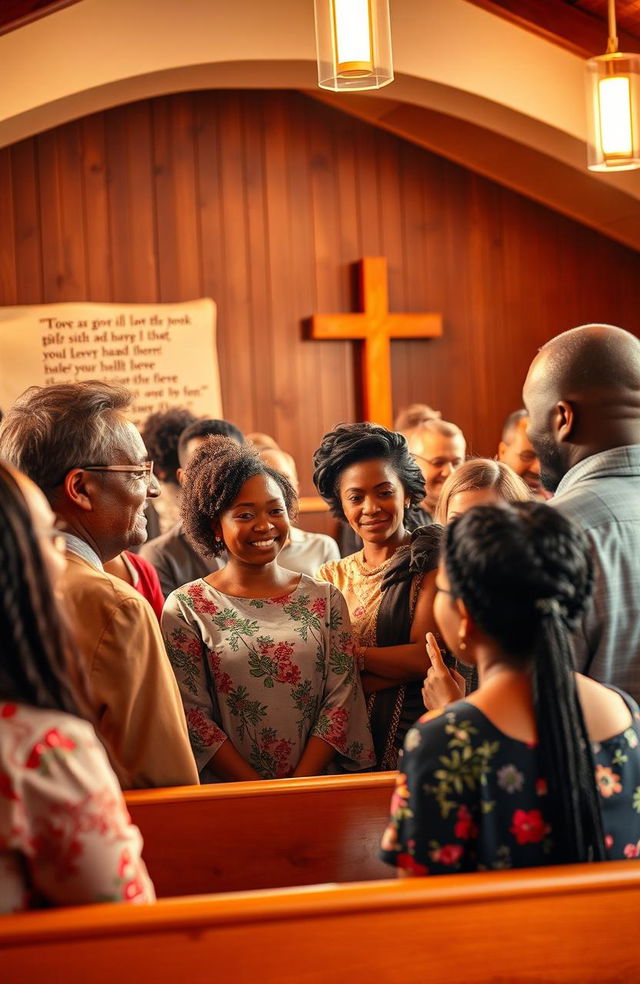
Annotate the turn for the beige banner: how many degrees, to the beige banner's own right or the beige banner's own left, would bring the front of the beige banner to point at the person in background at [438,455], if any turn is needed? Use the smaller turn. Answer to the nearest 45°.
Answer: approximately 45° to the beige banner's own left

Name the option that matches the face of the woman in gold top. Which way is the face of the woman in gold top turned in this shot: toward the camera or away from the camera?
toward the camera

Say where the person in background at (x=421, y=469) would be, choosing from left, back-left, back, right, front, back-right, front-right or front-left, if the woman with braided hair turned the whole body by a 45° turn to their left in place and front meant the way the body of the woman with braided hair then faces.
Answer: right

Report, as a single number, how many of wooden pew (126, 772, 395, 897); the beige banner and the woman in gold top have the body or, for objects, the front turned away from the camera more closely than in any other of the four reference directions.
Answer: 1

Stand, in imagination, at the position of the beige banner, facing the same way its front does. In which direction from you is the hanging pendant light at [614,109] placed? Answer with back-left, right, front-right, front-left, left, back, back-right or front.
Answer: front-left

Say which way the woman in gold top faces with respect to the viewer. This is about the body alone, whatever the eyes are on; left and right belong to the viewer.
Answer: facing the viewer and to the left of the viewer

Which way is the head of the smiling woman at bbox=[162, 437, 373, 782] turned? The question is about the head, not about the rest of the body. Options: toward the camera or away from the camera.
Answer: toward the camera

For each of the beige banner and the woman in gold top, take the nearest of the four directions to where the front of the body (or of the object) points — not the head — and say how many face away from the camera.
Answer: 0

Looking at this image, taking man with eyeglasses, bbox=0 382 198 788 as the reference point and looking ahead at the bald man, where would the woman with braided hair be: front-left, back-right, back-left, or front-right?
front-right

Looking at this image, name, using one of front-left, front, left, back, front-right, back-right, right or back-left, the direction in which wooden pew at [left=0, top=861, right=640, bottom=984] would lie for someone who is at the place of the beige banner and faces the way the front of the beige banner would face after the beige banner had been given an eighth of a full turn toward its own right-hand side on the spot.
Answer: front-left

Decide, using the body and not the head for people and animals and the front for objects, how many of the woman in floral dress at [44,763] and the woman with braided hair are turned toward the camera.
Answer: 0

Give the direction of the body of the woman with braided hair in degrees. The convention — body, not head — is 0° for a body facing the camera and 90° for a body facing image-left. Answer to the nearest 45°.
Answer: approximately 135°

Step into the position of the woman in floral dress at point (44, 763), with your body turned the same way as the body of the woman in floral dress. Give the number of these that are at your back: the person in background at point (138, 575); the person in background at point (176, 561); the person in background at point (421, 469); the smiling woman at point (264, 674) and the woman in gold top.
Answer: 0

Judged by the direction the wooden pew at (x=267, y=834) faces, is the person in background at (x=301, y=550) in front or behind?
in front

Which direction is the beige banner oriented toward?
toward the camera

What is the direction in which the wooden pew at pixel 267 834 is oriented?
away from the camera

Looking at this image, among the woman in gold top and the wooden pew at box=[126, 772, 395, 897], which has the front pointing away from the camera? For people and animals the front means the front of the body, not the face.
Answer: the wooden pew
